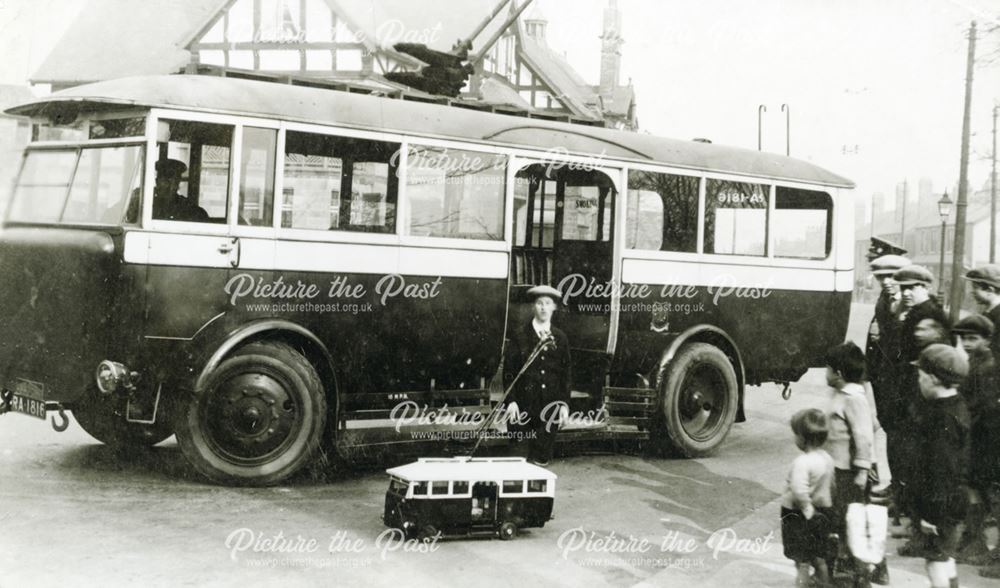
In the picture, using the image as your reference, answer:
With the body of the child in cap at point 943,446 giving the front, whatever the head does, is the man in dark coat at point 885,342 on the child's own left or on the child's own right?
on the child's own right

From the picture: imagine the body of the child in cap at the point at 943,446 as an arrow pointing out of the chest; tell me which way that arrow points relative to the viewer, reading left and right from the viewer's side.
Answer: facing to the left of the viewer

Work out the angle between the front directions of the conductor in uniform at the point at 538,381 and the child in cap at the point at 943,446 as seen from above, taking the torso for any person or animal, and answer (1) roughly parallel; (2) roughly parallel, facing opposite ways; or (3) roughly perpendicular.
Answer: roughly perpendicular

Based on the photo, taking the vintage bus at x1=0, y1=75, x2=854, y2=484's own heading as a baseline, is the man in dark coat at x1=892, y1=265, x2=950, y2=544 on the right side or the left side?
on its left

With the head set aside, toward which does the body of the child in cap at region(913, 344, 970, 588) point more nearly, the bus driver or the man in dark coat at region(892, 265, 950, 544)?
the bus driver

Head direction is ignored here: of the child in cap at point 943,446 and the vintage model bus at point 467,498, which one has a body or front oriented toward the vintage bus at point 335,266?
the child in cap

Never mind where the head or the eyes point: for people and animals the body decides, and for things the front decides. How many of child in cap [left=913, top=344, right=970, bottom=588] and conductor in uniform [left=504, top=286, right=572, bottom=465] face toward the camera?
1

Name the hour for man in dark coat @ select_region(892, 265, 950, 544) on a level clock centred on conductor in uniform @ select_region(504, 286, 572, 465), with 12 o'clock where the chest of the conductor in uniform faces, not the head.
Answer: The man in dark coat is roughly at 10 o'clock from the conductor in uniform.

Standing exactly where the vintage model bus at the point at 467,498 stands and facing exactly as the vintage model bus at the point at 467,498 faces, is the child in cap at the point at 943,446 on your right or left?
on your left

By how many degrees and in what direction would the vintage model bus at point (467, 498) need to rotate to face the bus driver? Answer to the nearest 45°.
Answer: approximately 90° to its right

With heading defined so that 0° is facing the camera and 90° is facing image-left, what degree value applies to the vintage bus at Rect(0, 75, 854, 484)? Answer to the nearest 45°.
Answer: approximately 45°

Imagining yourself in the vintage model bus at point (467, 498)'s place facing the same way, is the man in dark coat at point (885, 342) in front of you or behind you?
behind
